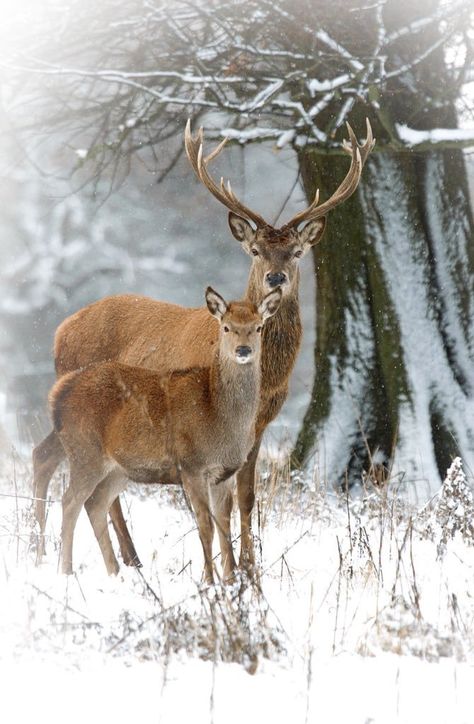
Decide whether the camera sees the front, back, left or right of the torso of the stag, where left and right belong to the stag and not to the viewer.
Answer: right

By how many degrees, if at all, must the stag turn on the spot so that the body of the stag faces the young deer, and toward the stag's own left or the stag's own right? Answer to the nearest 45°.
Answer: approximately 90° to the stag's own right

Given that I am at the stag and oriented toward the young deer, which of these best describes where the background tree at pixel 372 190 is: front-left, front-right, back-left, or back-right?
back-left
